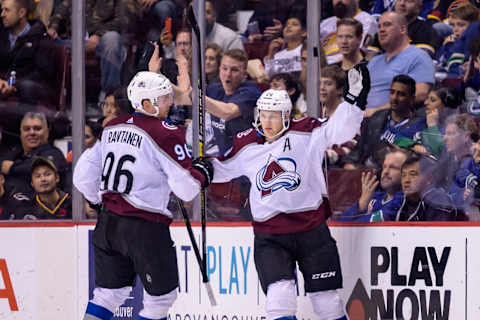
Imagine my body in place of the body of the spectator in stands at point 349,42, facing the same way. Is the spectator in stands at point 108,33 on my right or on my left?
on my right

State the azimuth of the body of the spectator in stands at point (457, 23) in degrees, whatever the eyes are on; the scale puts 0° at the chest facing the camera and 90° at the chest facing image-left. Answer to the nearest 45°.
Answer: approximately 45°

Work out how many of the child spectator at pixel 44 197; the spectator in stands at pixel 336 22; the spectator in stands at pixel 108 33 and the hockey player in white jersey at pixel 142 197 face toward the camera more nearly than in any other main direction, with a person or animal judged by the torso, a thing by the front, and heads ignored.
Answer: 3

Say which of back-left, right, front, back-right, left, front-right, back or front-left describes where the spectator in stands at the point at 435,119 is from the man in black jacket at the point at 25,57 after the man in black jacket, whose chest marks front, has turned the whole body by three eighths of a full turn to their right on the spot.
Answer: back-right

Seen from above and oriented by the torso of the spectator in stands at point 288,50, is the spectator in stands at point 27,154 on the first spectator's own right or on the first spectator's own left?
on the first spectator's own right

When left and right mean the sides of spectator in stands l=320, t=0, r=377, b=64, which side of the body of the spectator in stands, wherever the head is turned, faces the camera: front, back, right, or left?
front

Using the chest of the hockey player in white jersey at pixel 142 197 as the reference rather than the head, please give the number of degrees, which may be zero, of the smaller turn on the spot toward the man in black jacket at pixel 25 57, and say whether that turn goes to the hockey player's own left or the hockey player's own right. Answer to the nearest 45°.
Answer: approximately 90° to the hockey player's own left

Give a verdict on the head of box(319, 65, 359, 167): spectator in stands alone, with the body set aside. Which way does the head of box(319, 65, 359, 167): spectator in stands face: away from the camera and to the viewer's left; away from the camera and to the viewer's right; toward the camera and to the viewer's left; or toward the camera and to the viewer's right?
toward the camera and to the viewer's left

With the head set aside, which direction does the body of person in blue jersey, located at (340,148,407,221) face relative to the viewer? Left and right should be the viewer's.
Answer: facing the viewer and to the left of the viewer

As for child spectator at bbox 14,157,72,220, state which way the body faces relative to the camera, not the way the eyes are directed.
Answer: toward the camera
